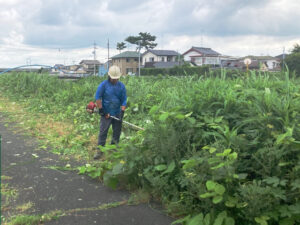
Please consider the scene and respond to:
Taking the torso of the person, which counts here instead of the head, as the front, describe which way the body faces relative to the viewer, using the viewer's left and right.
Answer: facing the viewer
